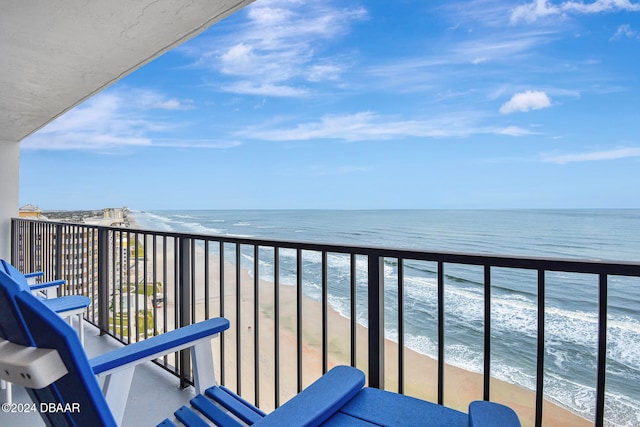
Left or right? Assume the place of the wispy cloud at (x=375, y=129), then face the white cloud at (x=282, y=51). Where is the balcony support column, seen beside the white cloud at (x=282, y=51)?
left

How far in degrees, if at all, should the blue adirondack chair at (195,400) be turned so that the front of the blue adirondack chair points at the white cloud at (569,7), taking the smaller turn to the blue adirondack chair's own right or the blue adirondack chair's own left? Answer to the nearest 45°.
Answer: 0° — it already faces it

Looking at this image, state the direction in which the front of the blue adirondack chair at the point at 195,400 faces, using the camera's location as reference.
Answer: facing away from the viewer and to the right of the viewer

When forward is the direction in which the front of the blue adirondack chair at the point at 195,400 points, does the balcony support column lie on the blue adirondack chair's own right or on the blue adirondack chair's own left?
on the blue adirondack chair's own left

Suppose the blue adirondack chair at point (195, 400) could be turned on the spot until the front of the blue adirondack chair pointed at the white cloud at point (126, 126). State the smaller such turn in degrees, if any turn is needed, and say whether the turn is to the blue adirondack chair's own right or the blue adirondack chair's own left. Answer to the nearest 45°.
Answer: approximately 45° to the blue adirondack chair's own left

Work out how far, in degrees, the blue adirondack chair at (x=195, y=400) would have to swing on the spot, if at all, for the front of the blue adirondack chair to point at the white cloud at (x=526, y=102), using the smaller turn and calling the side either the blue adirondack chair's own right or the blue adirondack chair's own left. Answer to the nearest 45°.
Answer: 0° — it already faces it
